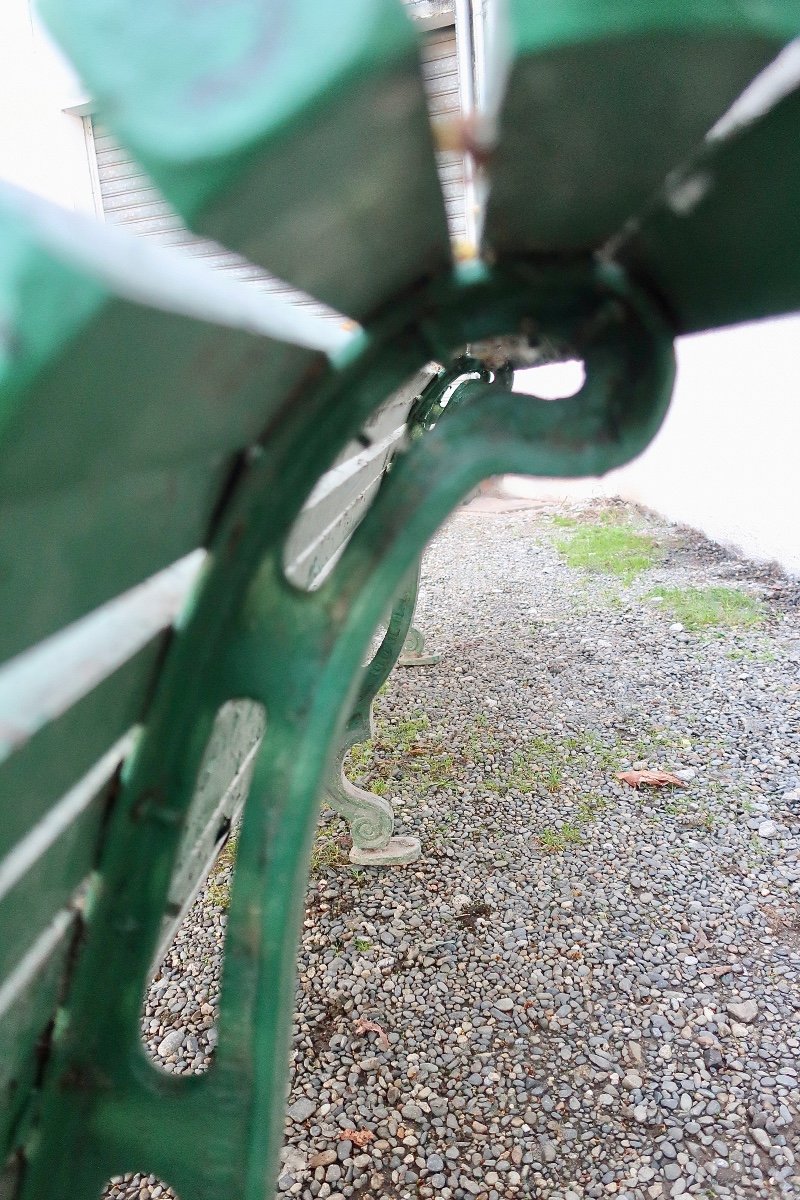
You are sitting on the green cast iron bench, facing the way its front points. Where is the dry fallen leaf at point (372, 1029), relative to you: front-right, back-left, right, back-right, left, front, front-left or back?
right
